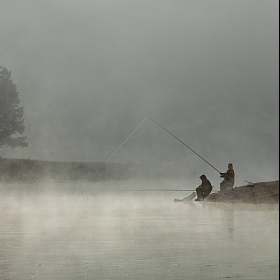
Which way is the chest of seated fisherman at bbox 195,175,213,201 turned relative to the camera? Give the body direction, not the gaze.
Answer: to the viewer's left

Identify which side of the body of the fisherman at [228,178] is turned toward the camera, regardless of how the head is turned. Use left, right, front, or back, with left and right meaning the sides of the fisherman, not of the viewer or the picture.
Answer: left

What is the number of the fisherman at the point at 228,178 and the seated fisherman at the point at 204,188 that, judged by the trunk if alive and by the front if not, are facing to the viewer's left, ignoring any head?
2
